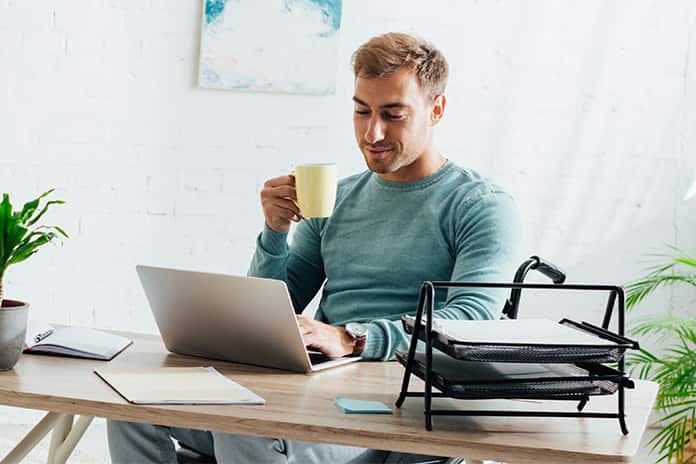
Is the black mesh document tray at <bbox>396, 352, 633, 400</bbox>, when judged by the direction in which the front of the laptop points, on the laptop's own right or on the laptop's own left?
on the laptop's own right

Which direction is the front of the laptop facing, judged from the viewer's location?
facing away from the viewer and to the right of the viewer

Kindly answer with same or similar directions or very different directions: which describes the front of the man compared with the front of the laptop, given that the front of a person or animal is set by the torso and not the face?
very different directions

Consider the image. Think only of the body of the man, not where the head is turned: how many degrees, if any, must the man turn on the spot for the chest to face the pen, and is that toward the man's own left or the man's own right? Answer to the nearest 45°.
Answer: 0° — they already face it

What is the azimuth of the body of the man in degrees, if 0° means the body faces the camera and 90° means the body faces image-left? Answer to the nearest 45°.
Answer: approximately 45°

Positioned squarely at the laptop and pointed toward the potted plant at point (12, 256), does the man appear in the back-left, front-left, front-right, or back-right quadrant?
back-right
